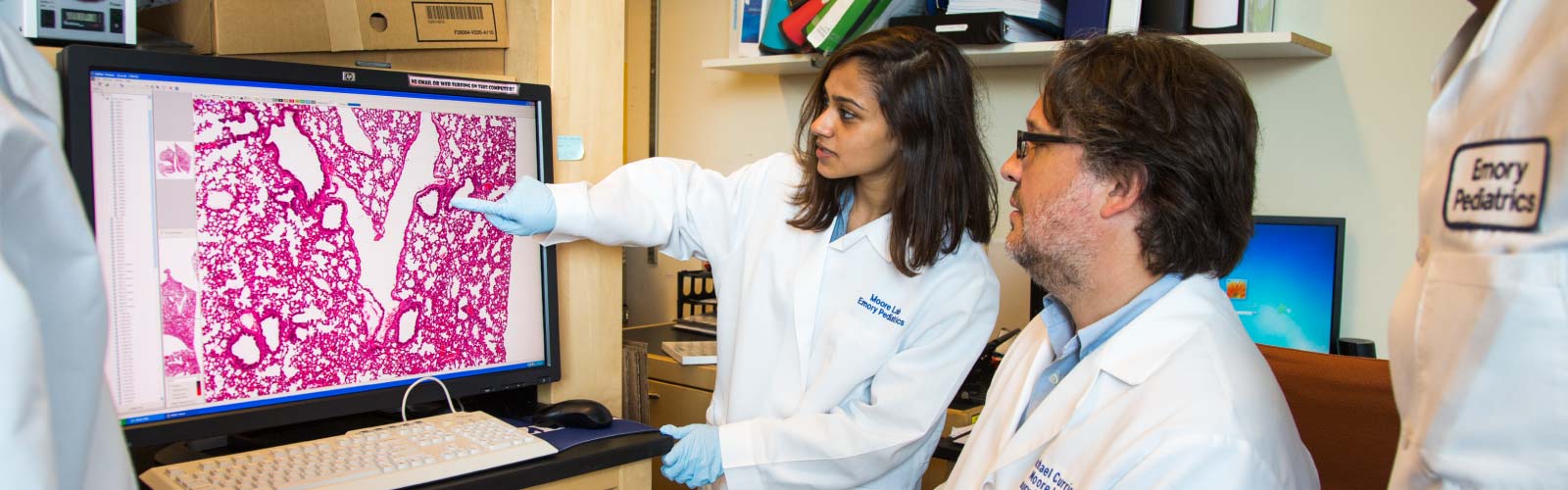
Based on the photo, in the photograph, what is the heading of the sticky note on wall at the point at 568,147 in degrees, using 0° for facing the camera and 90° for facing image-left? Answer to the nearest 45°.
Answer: approximately 0°

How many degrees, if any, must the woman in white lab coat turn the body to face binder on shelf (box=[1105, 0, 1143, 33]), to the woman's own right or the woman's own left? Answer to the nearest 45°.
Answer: approximately 180°

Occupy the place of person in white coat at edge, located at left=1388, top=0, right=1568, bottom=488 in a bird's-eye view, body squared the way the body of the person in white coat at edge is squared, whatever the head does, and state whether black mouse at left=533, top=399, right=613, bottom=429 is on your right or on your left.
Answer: on your right

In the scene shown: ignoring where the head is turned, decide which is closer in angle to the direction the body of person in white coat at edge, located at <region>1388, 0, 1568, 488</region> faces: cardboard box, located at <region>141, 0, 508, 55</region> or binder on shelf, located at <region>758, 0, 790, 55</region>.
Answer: the cardboard box

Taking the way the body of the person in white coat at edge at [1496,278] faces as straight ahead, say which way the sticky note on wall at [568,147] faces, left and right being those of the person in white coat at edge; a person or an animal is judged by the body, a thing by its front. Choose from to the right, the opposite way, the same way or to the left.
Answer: to the left

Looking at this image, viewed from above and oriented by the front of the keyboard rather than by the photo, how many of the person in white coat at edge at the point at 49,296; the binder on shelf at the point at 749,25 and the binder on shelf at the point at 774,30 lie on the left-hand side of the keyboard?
2

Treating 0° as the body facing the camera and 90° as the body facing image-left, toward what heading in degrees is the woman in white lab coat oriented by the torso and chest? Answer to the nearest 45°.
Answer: approximately 45°

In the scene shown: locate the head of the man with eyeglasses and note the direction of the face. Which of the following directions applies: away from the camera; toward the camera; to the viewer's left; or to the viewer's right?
to the viewer's left

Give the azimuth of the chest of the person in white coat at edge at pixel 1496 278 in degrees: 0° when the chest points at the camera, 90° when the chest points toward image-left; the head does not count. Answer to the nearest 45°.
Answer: approximately 45°

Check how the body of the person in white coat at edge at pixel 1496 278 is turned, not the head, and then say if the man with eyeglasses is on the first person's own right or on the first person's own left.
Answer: on the first person's own right
